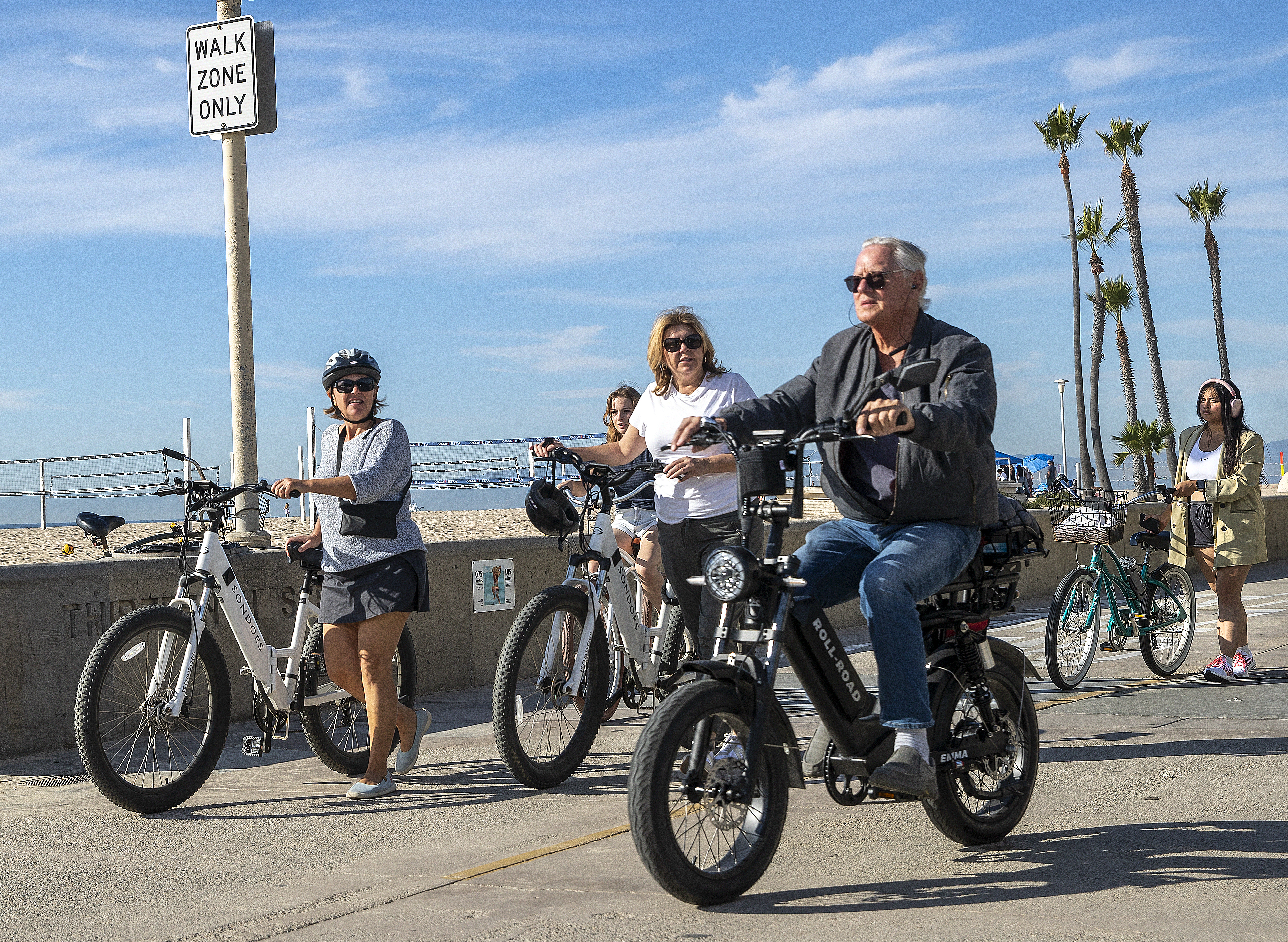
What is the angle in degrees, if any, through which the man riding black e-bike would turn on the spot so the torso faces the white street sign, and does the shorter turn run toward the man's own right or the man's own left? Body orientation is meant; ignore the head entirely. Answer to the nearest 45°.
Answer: approximately 90° to the man's own right

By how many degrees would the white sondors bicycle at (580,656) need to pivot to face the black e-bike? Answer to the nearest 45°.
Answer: approximately 45° to its left

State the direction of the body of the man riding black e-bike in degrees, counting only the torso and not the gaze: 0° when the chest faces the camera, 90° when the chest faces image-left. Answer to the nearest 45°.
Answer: approximately 45°

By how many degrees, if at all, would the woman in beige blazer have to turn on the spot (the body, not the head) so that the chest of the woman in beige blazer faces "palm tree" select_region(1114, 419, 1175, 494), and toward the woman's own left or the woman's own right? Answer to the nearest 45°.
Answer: approximately 135° to the woman's own right

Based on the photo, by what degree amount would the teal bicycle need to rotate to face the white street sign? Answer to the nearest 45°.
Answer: approximately 45° to its right

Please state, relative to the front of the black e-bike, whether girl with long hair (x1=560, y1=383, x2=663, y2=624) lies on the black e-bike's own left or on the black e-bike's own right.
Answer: on the black e-bike's own right

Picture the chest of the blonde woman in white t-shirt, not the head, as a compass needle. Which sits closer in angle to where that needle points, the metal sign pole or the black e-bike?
the black e-bike

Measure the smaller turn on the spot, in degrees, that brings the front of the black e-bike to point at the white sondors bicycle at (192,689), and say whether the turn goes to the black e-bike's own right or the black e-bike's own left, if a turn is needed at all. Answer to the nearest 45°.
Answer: approximately 90° to the black e-bike's own right

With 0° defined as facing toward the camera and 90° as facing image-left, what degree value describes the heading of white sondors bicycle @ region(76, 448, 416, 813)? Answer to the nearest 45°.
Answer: approximately 45°
